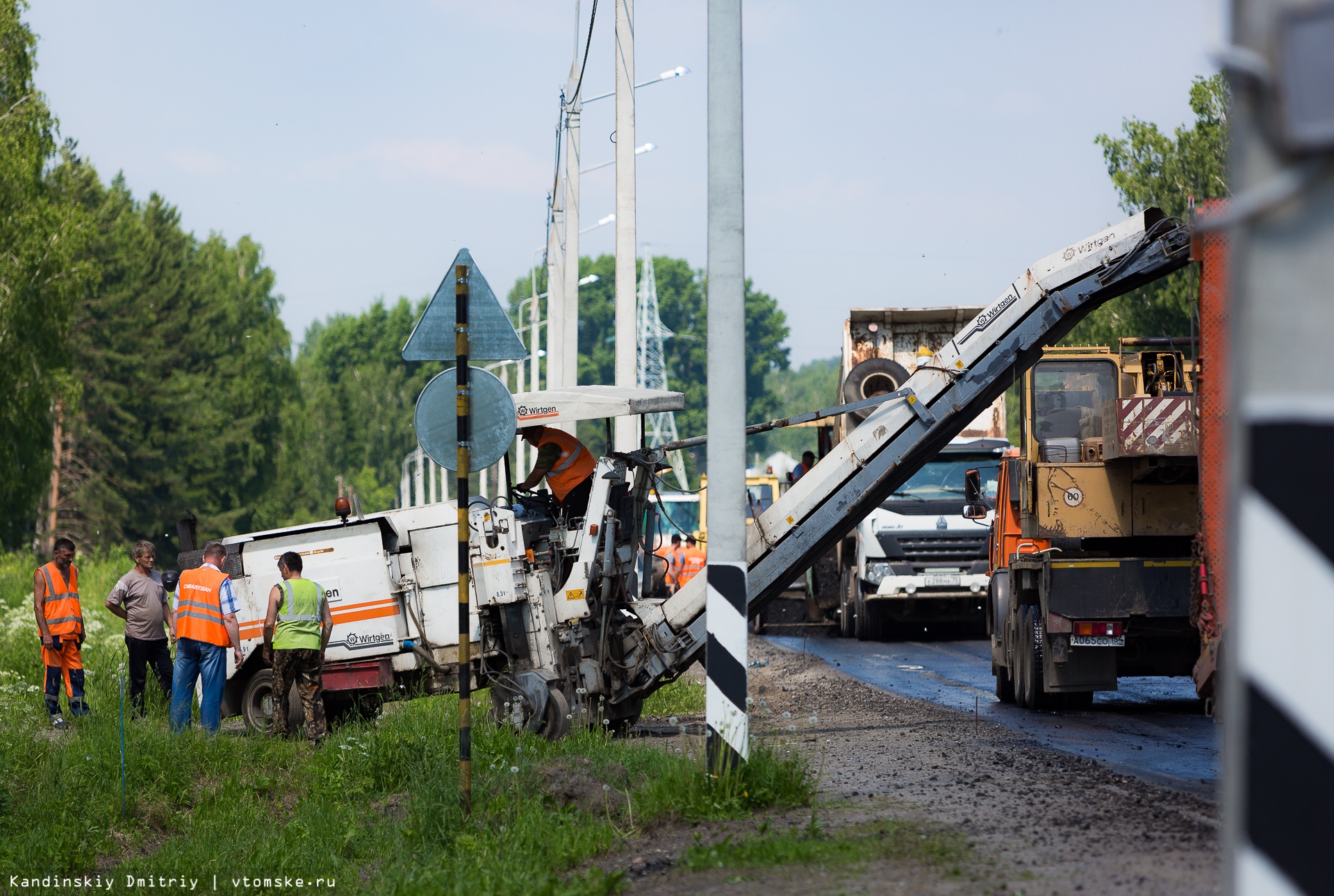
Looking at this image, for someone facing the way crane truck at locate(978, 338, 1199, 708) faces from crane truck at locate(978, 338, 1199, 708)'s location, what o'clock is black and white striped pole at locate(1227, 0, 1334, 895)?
The black and white striped pole is roughly at 6 o'clock from the crane truck.

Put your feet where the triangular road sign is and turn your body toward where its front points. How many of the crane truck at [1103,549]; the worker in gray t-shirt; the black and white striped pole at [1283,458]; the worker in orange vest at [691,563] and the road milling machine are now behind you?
1

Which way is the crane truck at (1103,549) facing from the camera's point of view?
away from the camera

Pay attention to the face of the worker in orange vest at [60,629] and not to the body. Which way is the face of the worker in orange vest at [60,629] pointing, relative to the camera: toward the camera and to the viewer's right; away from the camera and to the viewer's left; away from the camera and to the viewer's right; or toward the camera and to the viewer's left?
toward the camera and to the viewer's right

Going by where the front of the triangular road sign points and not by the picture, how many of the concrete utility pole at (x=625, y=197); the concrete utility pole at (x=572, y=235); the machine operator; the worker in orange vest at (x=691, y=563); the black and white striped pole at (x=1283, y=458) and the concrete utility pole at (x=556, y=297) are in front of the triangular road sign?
5

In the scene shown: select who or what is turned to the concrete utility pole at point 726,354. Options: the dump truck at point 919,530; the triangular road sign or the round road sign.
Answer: the dump truck

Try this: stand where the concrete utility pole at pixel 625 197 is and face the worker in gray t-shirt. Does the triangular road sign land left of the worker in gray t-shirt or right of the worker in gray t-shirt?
left

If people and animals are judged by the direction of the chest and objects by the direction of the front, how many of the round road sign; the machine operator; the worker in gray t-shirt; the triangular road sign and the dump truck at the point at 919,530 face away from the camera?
2

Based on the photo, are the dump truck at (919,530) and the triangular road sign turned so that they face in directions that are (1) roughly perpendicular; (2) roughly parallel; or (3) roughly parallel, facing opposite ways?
roughly parallel, facing opposite ways

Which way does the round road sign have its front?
away from the camera

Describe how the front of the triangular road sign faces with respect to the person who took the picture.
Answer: facing away from the viewer

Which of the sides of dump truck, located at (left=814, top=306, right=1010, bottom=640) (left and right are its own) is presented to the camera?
front

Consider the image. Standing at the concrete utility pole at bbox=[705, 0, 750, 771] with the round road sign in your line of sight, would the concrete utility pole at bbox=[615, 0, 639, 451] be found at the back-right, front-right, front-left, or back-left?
front-right

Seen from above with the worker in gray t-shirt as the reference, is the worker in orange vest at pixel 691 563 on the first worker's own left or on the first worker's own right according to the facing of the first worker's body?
on the first worker's own left

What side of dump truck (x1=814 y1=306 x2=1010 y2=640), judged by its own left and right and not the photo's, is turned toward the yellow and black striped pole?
front
